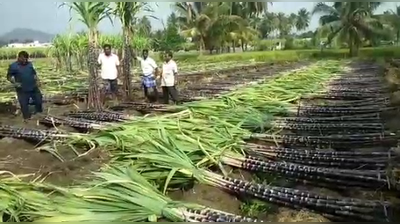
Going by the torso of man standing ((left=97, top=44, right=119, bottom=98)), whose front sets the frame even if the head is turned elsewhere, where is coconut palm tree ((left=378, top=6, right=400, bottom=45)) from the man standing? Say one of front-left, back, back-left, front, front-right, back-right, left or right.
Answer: back-left

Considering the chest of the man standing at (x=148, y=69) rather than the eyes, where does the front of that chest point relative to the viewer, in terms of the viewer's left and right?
facing the viewer and to the left of the viewer

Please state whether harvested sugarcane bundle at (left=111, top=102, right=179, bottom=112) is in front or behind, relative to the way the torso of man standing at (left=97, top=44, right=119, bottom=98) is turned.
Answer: in front

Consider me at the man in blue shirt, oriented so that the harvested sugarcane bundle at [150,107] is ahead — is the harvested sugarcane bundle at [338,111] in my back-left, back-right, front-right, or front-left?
front-right

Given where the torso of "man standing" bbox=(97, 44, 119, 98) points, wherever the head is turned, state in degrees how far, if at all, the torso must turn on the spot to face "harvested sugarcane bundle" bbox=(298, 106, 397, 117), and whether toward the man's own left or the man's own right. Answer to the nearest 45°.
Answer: approximately 45° to the man's own left

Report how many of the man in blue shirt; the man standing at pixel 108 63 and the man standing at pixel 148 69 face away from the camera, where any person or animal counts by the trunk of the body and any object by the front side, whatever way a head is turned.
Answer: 0

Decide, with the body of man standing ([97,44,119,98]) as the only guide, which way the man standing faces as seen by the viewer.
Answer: toward the camera

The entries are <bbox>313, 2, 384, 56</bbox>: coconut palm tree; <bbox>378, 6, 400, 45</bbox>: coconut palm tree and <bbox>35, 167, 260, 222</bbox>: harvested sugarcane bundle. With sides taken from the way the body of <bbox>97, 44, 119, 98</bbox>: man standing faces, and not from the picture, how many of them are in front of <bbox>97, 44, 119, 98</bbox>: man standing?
1

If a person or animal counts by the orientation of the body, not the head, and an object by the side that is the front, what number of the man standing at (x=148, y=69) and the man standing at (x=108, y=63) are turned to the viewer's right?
0

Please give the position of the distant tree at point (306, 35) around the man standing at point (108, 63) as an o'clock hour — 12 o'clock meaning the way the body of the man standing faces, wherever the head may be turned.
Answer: The distant tree is roughly at 7 o'clock from the man standing.

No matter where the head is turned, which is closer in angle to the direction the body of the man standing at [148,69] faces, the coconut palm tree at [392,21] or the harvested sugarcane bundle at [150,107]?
the harvested sugarcane bundle

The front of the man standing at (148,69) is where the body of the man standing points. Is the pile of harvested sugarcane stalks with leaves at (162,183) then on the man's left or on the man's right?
on the man's left
